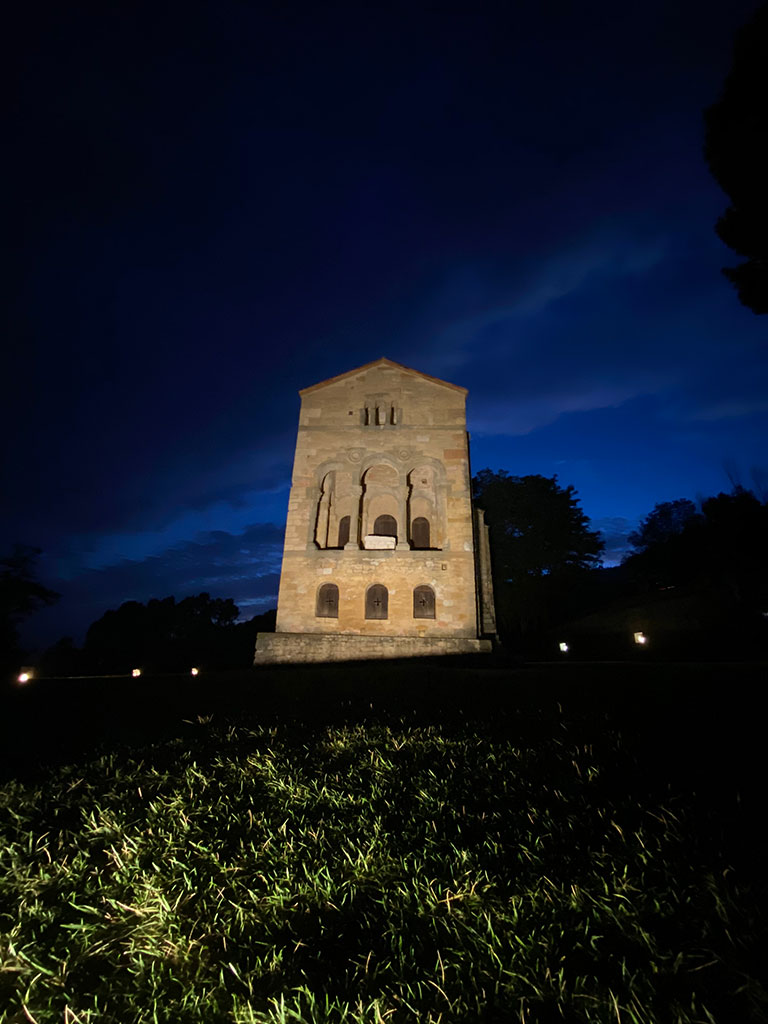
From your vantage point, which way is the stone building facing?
toward the camera

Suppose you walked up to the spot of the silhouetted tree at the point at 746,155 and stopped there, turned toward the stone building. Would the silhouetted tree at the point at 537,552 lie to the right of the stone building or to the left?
right

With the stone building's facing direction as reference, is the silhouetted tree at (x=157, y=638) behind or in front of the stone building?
behind

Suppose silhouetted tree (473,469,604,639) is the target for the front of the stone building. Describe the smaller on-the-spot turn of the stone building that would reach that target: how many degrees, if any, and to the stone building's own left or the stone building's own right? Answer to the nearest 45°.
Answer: approximately 135° to the stone building's own left

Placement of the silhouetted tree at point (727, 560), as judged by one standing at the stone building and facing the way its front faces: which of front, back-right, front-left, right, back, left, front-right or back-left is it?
left

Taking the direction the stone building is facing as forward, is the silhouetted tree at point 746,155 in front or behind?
in front
